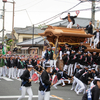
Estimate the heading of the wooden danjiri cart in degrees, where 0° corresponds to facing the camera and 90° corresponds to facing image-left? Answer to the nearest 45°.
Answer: approximately 45°
